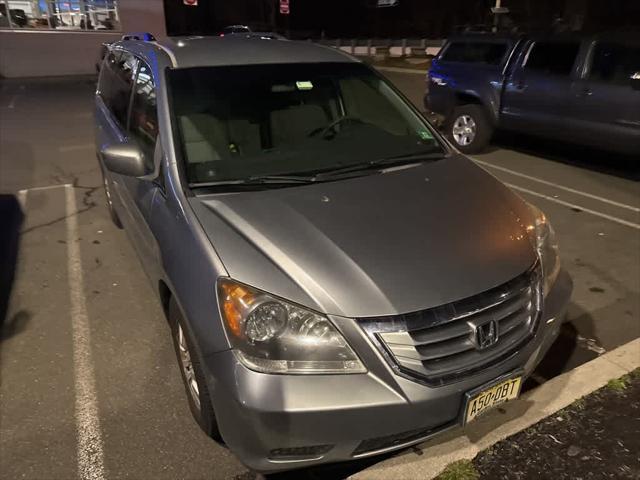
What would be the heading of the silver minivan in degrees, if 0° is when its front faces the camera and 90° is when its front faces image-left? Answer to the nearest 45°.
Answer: approximately 315°

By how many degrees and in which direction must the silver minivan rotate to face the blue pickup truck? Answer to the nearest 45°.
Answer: approximately 90° to its left

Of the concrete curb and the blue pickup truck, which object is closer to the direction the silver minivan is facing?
the concrete curb
